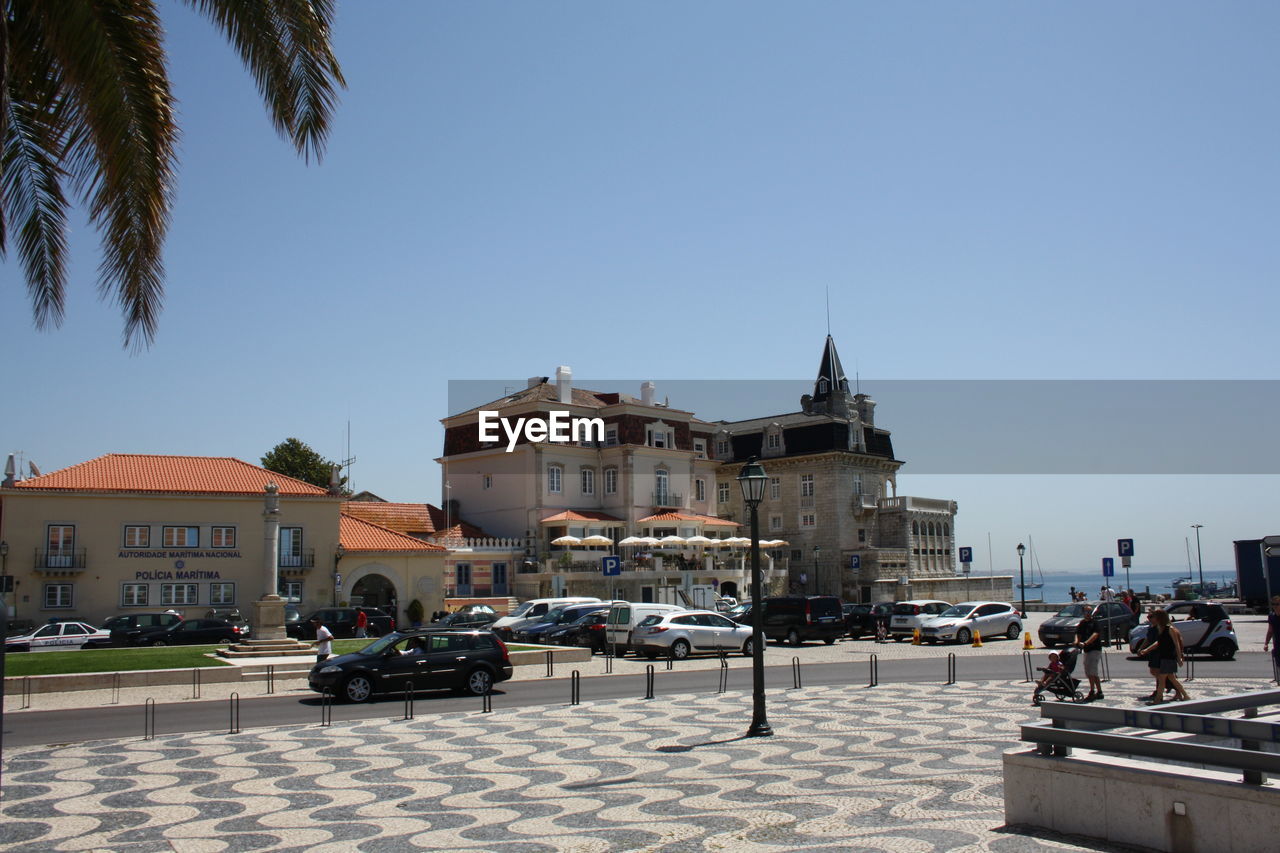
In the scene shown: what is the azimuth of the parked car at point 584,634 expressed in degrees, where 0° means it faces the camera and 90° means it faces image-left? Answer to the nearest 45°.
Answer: approximately 45°

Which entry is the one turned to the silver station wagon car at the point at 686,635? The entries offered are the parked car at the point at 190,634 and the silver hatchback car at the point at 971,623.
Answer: the silver hatchback car at the point at 971,623

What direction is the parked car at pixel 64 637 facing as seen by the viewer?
to the viewer's left

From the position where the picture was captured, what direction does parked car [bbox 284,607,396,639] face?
facing to the left of the viewer

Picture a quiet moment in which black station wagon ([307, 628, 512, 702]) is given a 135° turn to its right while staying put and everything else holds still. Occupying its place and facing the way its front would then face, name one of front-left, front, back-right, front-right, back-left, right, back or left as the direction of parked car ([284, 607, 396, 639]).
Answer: front-left

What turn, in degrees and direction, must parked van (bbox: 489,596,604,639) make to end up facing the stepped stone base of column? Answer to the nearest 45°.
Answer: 0° — it already faces it

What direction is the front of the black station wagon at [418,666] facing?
to the viewer's left

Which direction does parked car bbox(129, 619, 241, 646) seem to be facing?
to the viewer's left
